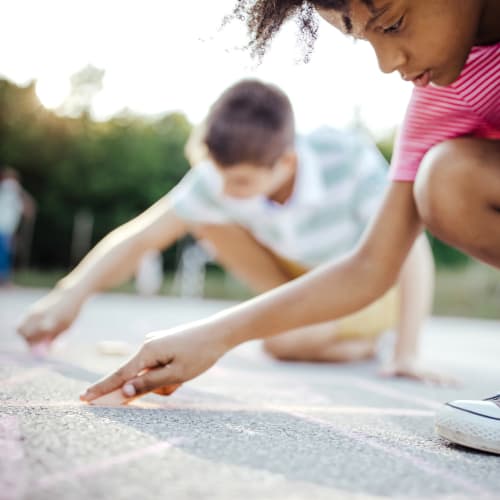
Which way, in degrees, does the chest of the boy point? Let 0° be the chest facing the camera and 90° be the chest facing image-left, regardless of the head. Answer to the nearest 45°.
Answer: approximately 45°

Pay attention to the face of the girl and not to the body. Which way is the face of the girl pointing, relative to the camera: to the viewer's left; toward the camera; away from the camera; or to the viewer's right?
to the viewer's left

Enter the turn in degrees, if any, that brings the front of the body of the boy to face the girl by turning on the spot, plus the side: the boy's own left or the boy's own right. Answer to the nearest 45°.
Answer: approximately 45° to the boy's own left

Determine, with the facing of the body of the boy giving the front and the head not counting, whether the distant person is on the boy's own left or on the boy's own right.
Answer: on the boy's own right
